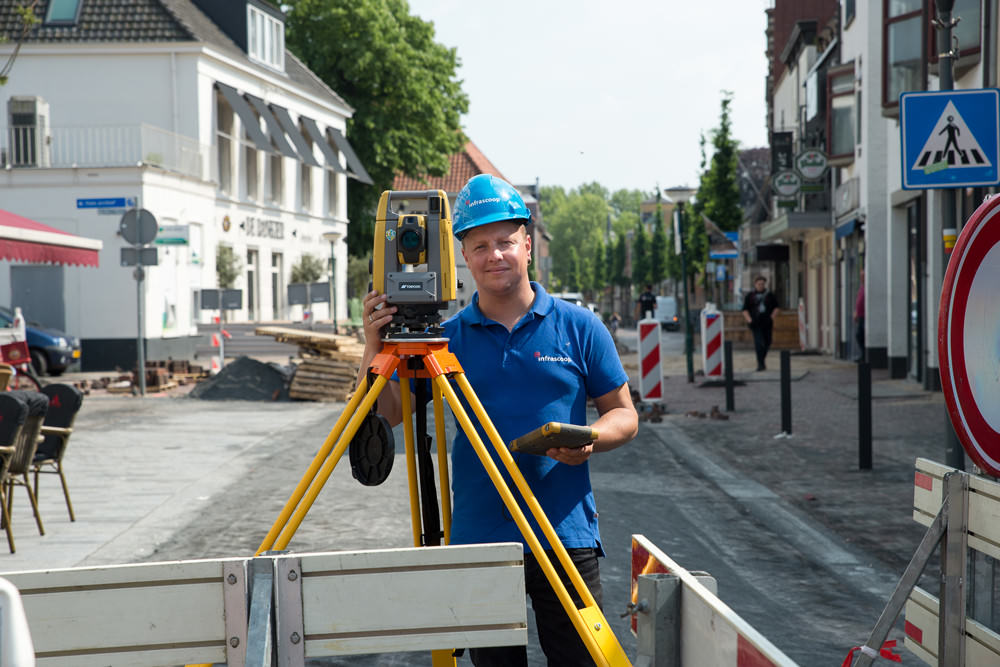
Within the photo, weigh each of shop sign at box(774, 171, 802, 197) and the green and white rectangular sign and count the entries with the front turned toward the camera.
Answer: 2

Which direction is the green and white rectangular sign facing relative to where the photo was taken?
toward the camera

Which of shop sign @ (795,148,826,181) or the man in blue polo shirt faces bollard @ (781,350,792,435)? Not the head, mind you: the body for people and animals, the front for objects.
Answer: the shop sign

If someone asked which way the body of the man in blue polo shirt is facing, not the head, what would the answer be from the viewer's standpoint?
toward the camera

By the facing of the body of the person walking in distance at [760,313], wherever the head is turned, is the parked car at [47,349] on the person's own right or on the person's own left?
on the person's own right

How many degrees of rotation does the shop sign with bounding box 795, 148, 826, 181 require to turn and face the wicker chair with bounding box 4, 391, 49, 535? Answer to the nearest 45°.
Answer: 0° — it already faces it

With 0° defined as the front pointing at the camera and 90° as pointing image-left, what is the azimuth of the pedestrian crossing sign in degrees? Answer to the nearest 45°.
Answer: approximately 0°

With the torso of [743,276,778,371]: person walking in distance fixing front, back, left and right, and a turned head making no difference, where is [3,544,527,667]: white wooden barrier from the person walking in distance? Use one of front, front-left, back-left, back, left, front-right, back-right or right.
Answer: front

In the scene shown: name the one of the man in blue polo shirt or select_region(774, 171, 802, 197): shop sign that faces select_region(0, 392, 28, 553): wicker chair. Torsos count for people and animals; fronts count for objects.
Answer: the shop sign

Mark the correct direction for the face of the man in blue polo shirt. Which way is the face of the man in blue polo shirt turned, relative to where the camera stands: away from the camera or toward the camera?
toward the camera

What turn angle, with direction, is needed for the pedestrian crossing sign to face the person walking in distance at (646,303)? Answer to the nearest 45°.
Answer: approximately 180°

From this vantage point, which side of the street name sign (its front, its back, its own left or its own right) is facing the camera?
front

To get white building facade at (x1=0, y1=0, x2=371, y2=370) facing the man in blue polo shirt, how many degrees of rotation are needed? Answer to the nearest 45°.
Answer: approximately 45° to its right

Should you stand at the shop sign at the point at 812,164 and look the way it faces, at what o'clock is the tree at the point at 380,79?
The tree is roughly at 4 o'clock from the shop sign.

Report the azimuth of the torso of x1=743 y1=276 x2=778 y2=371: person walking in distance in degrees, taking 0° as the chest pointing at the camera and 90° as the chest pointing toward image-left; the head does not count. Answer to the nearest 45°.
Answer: approximately 0°

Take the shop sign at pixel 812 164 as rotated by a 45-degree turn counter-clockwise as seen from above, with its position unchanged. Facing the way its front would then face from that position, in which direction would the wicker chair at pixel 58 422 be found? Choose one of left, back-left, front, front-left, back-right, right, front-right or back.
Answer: front-right
